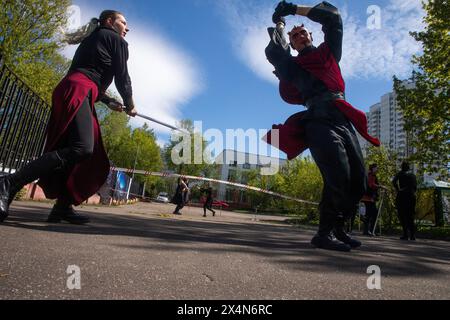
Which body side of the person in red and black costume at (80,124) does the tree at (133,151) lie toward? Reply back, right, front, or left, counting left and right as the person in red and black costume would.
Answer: left

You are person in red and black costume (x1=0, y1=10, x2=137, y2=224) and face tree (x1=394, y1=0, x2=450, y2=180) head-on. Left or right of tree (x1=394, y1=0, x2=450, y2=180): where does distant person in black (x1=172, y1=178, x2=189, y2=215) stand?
left

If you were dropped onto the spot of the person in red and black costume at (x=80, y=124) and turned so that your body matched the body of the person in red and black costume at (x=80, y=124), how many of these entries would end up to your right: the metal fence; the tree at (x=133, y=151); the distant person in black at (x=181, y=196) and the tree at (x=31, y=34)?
0

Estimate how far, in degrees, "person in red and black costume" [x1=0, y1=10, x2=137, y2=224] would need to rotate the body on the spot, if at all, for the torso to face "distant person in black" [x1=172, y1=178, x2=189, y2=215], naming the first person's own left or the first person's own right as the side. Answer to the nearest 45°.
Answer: approximately 45° to the first person's own left

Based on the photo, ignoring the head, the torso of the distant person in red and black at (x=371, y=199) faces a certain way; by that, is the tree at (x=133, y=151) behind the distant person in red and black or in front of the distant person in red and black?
behind

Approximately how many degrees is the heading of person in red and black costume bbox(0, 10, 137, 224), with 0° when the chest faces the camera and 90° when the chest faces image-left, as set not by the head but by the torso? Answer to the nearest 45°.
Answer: approximately 270°

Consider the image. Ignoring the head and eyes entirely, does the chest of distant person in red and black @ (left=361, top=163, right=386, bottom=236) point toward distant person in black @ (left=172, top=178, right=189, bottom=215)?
no

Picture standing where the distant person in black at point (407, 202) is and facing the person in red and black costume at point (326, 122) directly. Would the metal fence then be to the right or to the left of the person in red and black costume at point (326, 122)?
right

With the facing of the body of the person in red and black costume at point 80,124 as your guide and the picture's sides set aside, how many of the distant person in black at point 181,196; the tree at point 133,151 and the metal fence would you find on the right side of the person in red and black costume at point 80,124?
0

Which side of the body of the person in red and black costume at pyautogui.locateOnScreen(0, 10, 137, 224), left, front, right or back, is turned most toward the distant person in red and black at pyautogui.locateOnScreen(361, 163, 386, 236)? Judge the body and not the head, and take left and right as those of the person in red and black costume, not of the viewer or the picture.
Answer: front

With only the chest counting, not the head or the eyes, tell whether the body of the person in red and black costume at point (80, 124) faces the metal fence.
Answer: no

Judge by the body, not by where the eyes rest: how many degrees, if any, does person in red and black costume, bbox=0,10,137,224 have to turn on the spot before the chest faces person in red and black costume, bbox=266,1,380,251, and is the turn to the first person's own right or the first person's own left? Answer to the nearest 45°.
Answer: approximately 45° to the first person's own right

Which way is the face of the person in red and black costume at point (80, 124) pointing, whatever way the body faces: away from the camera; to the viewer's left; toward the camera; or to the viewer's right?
to the viewer's right
